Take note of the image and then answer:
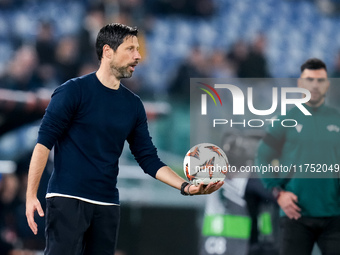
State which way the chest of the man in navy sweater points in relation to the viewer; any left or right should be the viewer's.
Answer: facing the viewer and to the right of the viewer
